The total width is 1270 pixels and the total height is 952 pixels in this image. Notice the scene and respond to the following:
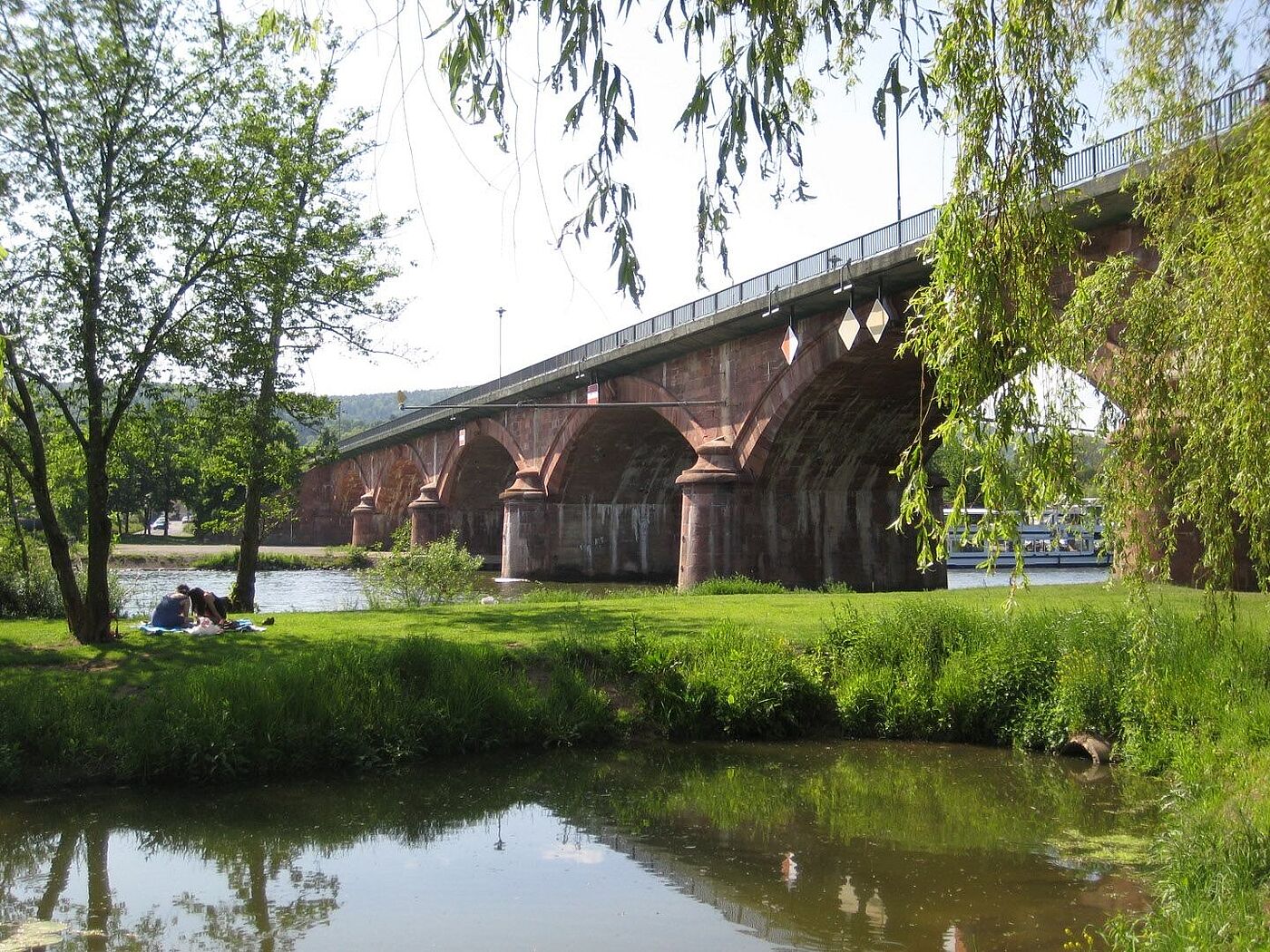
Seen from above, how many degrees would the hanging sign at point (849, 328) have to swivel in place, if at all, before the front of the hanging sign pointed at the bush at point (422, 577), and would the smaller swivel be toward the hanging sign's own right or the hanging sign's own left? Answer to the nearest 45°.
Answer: approximately 45° to the hanging sign's own right

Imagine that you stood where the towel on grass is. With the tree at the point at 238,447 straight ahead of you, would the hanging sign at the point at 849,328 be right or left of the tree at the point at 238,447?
right

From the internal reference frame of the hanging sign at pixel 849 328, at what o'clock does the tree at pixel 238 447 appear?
The tree is roughly at 12 o'clock from the hanging sign.

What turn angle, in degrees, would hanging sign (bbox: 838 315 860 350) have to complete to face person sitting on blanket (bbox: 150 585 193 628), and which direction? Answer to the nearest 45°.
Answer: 0° — it already faces them

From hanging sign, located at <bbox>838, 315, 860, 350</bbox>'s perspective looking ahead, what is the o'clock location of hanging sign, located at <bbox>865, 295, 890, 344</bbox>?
hanging sign, located at <bbox>865, 295, 890, 344</bbox> is roughly at 9 o'clock from hanging sign, located at <bbox>838, 315, 860, 350</bbox>.

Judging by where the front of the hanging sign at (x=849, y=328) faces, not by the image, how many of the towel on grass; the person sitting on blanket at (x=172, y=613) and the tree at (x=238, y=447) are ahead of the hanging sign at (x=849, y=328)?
3

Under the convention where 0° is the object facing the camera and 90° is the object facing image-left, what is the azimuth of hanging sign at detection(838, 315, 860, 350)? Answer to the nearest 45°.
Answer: approximately 45°

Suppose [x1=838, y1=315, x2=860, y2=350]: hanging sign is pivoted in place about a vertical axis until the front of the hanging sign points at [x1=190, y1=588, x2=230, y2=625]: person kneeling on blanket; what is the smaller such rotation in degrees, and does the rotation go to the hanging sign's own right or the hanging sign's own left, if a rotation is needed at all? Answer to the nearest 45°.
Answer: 0° — it already faces them

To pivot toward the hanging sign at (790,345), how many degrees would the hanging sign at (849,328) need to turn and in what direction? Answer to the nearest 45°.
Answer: approximately 90° to its right
